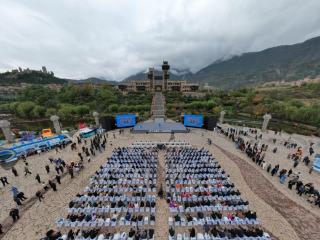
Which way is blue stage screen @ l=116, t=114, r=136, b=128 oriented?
toward the camera

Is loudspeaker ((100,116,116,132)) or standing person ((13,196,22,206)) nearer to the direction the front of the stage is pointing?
the standing person

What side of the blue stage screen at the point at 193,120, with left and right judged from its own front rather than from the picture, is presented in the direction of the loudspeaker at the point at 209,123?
left

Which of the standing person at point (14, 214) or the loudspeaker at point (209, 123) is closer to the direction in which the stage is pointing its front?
the standing person

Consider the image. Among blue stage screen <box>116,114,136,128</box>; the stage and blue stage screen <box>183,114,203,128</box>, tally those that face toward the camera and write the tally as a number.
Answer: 3

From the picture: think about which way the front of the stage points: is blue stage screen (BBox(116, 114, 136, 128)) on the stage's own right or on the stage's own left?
on the stage's own right

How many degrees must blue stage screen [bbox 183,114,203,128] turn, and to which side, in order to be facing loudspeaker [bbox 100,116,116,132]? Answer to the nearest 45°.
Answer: approximately 90° to its right

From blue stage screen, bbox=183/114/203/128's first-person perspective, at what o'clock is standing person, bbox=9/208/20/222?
The standing person is roughly at 1 o'clock from the blue stage screen.

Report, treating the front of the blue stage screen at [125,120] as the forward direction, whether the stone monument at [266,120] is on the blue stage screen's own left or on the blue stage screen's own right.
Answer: on the blue stage screen's own left

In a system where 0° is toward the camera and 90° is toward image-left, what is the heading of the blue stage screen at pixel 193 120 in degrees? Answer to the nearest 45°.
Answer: approximately 0°

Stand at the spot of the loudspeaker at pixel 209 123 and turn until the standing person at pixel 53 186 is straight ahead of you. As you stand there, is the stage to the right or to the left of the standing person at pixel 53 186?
right

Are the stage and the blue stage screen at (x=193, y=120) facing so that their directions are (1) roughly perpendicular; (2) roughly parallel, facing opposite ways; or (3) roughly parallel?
roughly parallel

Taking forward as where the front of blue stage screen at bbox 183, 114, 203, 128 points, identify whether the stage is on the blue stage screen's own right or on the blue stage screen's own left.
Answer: on the blue stage screen's own right

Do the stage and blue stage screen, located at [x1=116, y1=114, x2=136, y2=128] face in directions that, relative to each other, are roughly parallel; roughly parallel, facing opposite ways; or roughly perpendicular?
roughly parallel

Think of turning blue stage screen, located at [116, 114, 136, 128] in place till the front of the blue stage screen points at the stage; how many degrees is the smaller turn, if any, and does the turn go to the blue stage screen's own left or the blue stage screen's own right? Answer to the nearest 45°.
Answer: approximately 90° to the blue stage screen's own left

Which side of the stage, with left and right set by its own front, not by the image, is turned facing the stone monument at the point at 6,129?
right

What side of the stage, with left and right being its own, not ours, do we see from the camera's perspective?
front
